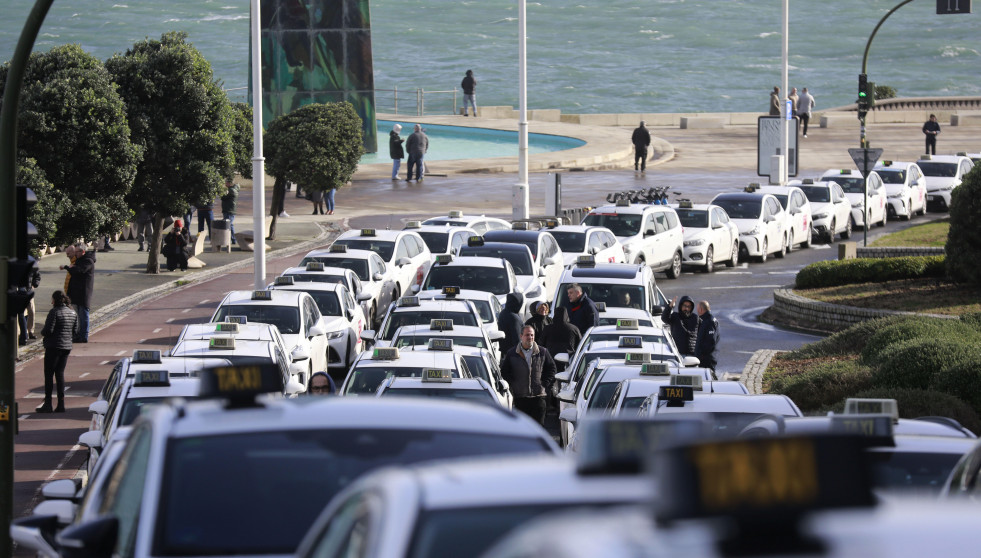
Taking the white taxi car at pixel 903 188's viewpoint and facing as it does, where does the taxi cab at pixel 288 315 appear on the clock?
The taxi cab is roughly at 11 o'clock from the white taxi car.

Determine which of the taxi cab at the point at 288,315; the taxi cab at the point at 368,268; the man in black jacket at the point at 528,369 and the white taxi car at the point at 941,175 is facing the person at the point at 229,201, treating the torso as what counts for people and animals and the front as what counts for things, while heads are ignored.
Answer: the white taxi car

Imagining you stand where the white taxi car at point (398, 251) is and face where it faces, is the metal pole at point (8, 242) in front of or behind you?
in front

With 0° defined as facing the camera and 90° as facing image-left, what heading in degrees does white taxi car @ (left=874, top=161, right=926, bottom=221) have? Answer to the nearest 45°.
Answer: approximately 45°

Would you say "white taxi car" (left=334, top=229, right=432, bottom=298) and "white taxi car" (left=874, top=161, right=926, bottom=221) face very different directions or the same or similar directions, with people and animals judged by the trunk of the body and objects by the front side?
same or similar directions

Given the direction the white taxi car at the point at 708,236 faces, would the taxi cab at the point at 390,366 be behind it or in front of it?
in front

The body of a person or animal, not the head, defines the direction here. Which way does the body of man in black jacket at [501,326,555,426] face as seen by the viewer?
toward the camera

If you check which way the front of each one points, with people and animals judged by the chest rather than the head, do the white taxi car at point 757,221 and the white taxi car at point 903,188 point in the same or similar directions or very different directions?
same or similar directions

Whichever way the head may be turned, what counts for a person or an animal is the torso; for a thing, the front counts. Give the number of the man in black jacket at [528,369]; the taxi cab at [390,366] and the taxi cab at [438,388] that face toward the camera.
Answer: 3

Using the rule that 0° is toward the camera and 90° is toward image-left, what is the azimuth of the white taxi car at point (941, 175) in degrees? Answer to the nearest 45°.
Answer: approximately 45°

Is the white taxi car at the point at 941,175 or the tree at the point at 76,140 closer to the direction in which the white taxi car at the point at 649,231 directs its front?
the tree

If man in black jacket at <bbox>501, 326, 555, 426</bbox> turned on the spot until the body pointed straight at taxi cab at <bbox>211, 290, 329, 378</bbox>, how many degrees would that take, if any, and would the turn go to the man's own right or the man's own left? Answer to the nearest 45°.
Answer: approximately 135° to the man's own right

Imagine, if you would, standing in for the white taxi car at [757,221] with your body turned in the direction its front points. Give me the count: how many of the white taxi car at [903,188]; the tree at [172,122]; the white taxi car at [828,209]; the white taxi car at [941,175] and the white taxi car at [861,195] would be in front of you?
1

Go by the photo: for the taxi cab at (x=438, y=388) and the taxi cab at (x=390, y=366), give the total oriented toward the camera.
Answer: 2

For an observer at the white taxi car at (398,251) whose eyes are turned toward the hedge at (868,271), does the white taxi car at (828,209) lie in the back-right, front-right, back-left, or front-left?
front-left

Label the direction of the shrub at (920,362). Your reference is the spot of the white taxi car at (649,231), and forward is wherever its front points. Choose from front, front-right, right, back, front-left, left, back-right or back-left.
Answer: front-left

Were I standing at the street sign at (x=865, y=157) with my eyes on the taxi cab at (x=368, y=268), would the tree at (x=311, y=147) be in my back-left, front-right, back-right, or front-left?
front-right

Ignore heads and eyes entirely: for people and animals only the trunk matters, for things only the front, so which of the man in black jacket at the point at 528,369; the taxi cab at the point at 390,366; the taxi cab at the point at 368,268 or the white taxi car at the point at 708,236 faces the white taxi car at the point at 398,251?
the white taxi car at the point at 708,236

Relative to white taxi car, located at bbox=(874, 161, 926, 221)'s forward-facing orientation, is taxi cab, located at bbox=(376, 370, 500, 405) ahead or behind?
ahead

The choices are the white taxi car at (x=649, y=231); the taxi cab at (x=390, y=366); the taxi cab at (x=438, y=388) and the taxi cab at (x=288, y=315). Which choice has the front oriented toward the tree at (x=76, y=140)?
the white taxi car

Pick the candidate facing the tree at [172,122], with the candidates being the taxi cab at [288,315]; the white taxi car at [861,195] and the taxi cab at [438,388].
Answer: the white taxi car

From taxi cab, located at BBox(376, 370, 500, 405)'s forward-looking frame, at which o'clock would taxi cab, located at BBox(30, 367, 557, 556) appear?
taxi cab, located at BBox(30, 367, 557, 556) is roughly at 12 o'clock from taxi cab, located at BBox(376, 370, 500, 405).

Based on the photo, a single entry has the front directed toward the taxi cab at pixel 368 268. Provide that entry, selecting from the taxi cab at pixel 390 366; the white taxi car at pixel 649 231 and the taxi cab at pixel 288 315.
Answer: the white taxi car
